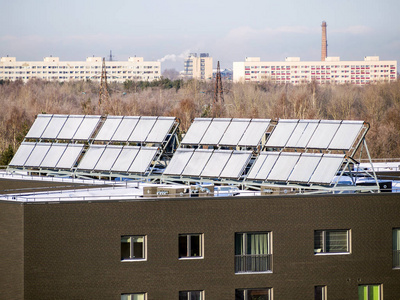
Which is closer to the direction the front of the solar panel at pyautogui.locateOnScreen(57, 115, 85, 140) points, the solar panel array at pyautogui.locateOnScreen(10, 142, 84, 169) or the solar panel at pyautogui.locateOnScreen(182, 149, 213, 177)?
the solar panel array

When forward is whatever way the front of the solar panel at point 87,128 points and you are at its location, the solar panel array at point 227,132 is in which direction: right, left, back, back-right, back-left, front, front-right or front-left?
left

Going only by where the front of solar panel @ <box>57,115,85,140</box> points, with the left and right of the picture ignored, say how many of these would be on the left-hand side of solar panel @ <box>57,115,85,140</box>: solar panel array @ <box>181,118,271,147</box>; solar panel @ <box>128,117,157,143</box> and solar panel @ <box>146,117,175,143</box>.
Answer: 3

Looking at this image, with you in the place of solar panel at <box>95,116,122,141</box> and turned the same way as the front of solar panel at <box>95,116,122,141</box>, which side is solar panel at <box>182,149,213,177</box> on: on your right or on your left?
on your left

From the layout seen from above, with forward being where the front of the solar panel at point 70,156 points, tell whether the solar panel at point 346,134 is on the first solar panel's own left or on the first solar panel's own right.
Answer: on the first solar panel's own left

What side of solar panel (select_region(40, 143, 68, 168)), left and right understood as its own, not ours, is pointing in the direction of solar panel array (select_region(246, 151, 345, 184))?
left

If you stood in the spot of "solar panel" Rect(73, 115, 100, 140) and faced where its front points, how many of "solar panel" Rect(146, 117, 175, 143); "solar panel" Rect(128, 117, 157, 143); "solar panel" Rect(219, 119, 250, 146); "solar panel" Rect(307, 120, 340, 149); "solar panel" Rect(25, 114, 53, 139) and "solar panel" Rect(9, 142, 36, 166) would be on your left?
4

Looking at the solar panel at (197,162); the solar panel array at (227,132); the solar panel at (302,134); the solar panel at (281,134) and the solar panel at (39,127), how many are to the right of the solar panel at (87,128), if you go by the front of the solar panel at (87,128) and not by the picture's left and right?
1

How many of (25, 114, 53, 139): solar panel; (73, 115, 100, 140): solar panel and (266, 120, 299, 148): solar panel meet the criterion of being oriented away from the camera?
0

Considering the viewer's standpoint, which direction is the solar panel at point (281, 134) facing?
facing the viewer and to the left of the viewer

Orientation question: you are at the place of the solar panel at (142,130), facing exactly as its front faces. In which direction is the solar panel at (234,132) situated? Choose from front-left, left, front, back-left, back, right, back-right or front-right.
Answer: left

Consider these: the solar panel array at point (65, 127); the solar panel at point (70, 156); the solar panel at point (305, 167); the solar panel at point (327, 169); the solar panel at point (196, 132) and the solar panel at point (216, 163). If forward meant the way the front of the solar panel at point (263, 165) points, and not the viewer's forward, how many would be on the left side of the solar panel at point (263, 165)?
2
